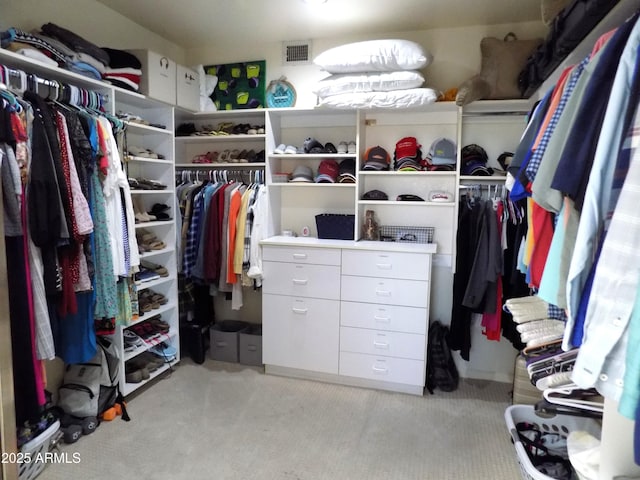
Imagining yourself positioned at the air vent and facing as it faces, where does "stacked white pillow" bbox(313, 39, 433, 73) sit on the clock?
The stacked white pillow is roughly at 11 o'clock from the air vent.

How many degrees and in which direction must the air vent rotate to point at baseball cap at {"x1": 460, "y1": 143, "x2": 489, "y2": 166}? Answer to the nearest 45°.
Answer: approximately 90° to its left

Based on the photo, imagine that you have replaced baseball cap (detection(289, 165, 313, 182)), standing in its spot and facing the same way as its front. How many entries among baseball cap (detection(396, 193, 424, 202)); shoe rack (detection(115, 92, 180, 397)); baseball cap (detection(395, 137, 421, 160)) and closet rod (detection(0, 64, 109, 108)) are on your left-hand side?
2

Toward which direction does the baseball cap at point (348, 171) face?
toward the camera

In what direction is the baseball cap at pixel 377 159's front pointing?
toward the camera

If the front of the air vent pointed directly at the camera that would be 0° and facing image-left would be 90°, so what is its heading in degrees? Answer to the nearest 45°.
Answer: approximately 0°

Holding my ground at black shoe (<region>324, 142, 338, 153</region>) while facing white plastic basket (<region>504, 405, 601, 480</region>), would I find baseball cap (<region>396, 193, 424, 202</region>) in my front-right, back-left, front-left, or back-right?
front-left

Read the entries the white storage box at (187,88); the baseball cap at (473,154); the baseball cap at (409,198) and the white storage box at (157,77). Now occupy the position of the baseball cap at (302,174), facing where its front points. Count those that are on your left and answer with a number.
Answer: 2

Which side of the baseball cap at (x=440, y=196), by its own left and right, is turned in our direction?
front
